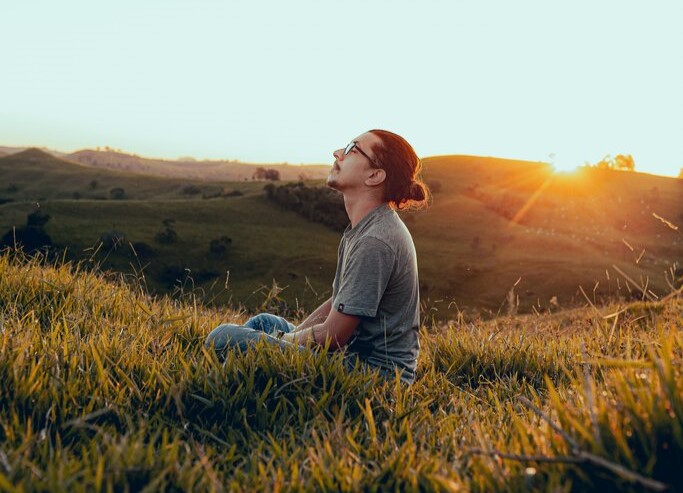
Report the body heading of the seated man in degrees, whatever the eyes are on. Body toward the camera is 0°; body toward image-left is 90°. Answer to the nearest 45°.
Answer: approximately 90°
